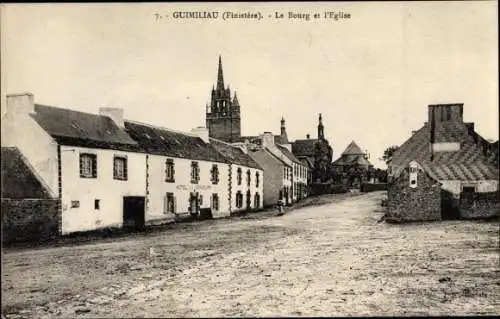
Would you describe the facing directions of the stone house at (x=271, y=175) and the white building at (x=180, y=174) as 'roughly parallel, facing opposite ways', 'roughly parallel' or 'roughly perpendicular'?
roughly parallel

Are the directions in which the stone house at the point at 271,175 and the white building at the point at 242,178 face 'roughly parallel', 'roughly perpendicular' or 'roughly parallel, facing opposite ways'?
roughly parallel

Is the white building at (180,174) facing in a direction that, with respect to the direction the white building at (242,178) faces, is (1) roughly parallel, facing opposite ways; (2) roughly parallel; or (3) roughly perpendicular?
roughly parallel

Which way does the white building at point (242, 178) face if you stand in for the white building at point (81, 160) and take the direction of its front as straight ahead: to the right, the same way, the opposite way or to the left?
the same way

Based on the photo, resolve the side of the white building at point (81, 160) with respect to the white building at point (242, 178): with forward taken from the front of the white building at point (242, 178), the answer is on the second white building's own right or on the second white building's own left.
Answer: on the second white building's own right

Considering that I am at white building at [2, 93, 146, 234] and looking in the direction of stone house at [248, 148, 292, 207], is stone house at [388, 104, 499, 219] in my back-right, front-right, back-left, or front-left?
front-right

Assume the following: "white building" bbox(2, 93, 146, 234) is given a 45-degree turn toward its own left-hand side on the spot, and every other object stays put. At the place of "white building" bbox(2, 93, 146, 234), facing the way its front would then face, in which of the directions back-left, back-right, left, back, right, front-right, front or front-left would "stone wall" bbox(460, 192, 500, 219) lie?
front

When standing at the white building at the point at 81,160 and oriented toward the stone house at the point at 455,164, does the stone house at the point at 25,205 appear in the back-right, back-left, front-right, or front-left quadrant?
back-right
